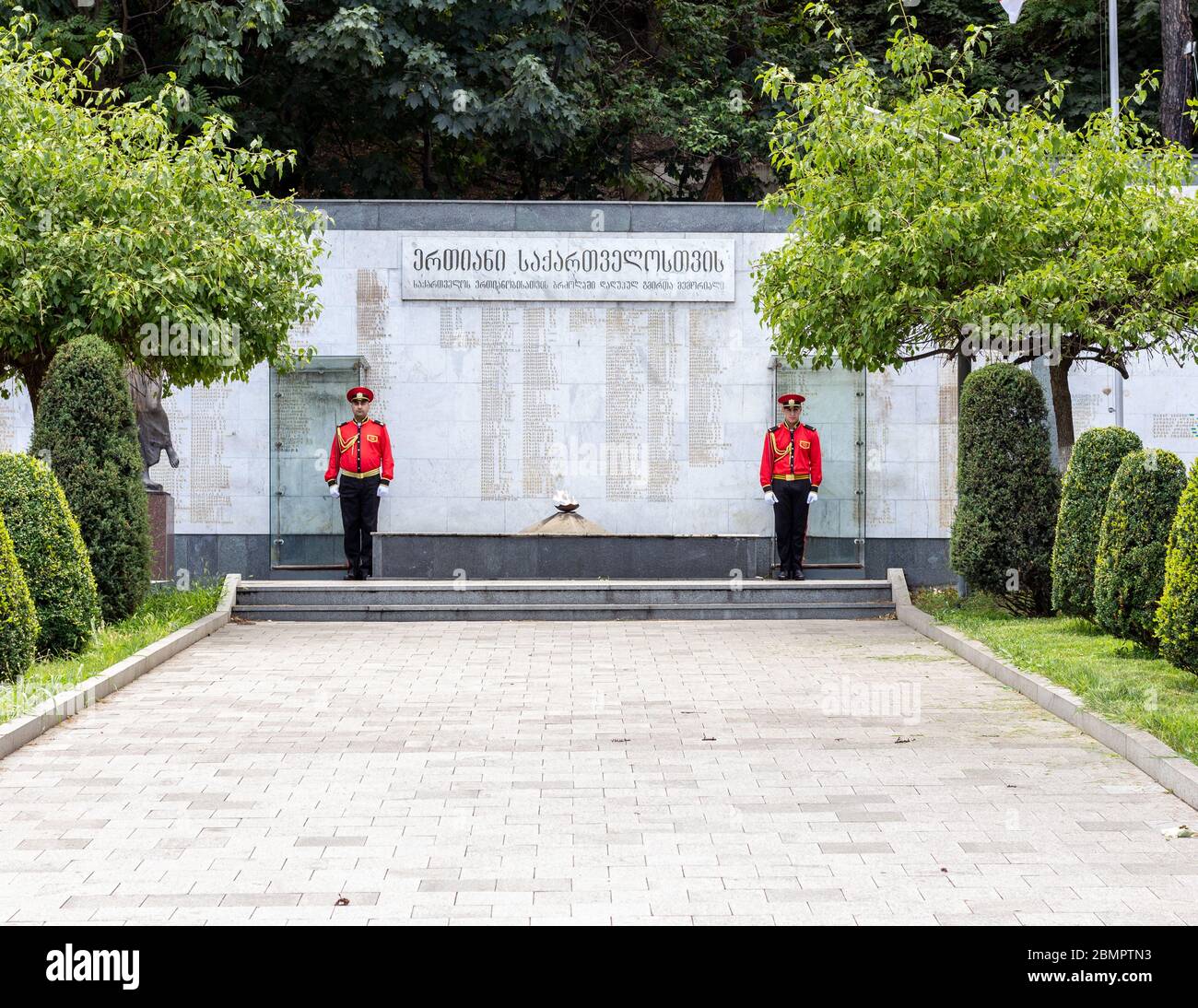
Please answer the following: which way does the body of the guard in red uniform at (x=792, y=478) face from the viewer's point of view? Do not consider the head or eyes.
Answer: toward the camera

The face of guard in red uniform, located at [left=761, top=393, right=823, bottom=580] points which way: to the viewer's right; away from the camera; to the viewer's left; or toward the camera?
toward the camera

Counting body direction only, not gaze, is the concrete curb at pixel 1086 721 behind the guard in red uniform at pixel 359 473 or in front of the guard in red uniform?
in front

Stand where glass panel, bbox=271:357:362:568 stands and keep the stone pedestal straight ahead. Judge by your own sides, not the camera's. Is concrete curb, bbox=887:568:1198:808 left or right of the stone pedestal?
left

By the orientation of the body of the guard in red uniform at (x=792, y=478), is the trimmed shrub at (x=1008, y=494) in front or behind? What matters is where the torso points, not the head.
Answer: in front

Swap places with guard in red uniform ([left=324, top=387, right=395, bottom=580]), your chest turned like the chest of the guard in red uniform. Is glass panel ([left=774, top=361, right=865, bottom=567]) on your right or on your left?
on your left

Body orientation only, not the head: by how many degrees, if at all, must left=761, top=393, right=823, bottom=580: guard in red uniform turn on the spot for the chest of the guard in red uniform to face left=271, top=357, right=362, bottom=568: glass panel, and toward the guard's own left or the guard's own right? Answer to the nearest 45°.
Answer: approximately 90° to the guard's own right

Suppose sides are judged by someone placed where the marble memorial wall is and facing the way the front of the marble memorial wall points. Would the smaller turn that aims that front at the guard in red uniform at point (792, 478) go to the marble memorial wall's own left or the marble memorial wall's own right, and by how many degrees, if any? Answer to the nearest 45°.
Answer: approximately 45° to the marble memorial wall's own left

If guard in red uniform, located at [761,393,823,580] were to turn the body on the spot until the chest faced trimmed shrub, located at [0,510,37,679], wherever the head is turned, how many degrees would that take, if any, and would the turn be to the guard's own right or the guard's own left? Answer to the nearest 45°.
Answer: approximately 45° to the guard's own right

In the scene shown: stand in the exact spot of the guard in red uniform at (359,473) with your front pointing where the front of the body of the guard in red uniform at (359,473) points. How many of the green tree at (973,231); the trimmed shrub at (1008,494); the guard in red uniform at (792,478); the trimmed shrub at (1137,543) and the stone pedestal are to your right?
1

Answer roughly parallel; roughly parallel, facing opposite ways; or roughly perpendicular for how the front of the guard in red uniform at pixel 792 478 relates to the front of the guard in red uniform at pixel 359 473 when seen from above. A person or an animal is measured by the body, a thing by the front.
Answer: roughly parallel

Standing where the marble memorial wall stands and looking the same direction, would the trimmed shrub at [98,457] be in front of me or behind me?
in front

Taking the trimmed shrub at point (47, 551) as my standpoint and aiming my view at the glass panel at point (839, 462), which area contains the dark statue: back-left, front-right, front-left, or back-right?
front-left

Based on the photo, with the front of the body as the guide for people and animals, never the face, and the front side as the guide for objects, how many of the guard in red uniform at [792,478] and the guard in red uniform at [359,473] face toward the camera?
2

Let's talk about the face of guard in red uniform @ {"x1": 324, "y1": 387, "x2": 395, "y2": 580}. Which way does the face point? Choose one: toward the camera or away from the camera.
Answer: toward the camera
